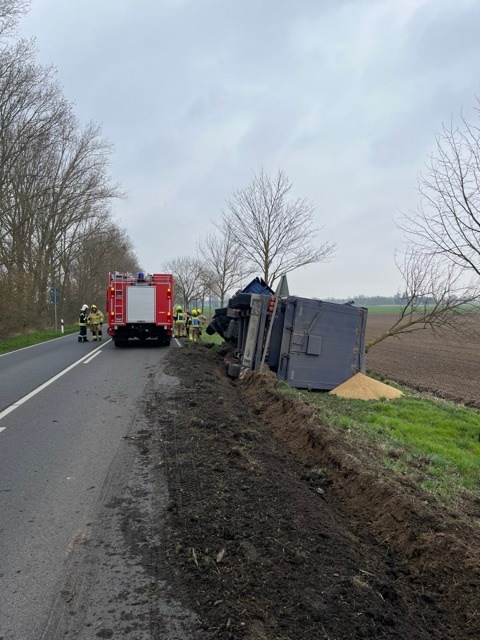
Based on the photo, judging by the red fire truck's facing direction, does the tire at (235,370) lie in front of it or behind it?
behind

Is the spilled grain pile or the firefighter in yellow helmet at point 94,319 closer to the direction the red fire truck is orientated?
the firefighter in yellow helmet

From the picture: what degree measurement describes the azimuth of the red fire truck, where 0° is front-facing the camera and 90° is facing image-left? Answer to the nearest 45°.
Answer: approximately 180°

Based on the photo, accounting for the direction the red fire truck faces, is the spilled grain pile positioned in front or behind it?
behind
